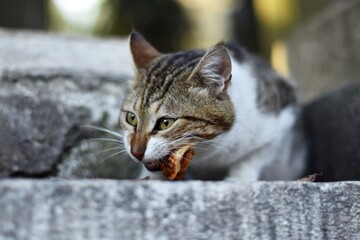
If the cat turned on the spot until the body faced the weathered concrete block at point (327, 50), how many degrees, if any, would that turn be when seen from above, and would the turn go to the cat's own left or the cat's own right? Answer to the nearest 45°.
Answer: approximately 180°

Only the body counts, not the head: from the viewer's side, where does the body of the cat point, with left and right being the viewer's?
facing the viewer and to the left of the viewer

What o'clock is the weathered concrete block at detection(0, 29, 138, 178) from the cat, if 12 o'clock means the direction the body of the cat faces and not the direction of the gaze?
The weathered concrete block is roughly at 2 o'clock from the cat.
